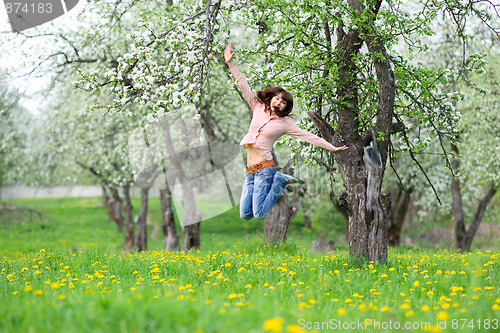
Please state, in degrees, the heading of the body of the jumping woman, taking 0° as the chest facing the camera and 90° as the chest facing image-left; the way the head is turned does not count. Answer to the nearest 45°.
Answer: approximately 45°

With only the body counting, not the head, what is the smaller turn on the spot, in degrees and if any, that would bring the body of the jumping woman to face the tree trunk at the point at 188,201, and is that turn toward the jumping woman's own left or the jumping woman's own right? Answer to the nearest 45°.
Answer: approximately 135° to the jumping woman's own right
